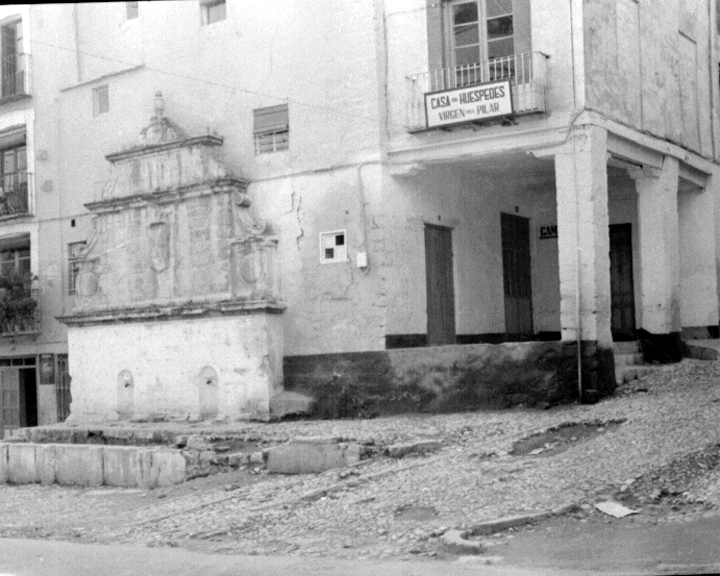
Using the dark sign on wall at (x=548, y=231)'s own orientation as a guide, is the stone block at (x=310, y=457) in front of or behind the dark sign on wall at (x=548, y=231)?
in front

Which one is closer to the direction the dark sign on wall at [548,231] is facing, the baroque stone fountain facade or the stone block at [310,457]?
the stone block

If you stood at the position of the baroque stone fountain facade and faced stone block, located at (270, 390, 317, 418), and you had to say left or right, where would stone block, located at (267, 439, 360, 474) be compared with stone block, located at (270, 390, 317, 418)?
right

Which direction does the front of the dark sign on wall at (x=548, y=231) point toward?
toward the camera

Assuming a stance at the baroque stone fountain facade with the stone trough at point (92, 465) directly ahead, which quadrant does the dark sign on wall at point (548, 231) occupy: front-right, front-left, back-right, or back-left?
back-left

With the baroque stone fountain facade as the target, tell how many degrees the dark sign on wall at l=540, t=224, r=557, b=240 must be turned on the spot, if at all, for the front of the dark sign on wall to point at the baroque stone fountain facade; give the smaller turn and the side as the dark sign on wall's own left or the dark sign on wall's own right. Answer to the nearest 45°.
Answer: approximately 45° to the dark sign on wall's own right

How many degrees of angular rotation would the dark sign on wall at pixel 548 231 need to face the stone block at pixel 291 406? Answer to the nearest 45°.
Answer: approximately 45° to its right

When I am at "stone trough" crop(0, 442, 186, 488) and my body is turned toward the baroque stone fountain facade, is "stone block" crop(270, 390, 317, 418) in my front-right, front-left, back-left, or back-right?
front-right

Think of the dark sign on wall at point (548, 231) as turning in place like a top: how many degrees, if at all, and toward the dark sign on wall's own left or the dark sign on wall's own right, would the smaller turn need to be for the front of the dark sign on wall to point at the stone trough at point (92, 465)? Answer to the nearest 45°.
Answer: approximately 45° to the dark sign on wall's own right

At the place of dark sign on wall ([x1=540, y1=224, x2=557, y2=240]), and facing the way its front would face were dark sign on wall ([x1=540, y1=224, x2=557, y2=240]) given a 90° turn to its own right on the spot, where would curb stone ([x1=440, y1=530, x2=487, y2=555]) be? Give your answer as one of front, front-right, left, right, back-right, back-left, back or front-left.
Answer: left

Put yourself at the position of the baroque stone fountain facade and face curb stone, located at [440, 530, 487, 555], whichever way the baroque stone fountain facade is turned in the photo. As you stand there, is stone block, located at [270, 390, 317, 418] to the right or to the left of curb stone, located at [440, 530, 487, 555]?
left

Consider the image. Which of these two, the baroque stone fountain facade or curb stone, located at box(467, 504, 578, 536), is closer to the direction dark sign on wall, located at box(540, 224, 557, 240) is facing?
the curb stone

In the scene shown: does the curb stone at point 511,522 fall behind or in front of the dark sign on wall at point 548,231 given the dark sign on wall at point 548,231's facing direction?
in front
